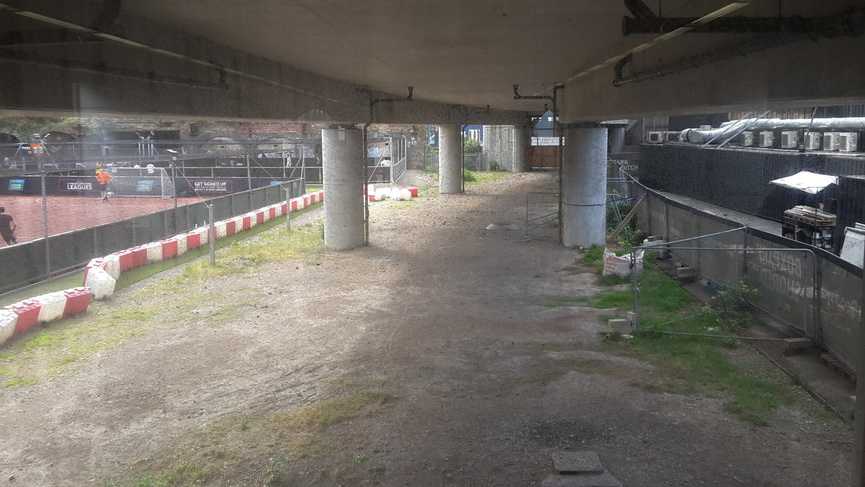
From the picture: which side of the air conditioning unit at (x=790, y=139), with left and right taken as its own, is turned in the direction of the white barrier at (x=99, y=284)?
front

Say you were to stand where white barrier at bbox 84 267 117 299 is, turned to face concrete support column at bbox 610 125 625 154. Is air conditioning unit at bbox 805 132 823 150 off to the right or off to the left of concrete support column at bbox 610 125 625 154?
right

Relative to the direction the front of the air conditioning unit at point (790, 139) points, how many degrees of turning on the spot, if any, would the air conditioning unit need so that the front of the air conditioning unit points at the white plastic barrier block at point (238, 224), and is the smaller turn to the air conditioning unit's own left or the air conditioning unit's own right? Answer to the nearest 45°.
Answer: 0° — it already faces it

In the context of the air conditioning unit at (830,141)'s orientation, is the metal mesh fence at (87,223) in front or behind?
in front

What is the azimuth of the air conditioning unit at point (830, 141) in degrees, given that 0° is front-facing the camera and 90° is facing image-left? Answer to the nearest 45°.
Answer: approximately 45°

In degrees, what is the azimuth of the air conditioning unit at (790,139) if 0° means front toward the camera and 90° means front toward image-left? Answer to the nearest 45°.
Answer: approximately 45°

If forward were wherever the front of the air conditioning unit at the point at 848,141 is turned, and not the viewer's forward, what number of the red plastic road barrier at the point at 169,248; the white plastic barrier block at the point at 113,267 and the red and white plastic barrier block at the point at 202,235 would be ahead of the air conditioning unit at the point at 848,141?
3

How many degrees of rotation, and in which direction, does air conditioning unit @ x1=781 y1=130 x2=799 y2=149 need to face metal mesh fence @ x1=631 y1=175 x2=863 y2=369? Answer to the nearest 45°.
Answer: approximately 45° to its left

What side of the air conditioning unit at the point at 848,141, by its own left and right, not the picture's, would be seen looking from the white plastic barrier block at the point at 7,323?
front

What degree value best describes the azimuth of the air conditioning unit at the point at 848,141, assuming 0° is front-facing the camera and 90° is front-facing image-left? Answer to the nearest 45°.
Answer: approximately 45°
